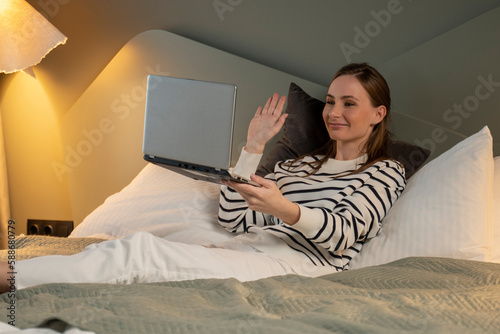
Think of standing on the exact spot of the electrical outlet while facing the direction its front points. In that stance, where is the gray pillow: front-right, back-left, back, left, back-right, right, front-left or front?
front-left

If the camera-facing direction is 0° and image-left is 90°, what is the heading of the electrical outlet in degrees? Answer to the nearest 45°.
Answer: approximately 0°

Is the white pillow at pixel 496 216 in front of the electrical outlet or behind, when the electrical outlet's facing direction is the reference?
in front

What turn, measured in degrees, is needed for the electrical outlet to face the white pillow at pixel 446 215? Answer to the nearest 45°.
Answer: approximately 45° to its left
